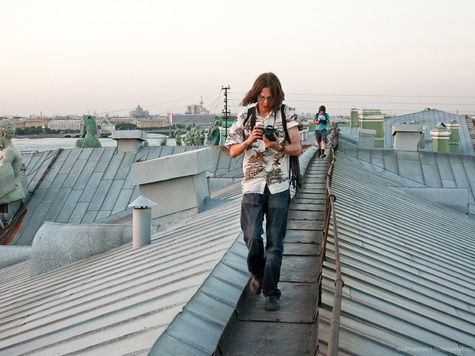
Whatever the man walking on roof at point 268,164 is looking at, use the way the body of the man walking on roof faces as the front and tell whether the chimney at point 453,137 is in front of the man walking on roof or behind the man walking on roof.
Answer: behind

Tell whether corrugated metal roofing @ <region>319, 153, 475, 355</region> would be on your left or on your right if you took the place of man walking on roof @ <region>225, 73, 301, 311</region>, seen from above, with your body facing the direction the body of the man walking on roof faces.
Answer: on your left

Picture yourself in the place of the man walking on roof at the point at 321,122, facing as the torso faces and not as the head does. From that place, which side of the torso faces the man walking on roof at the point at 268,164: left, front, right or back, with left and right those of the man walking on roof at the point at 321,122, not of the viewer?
front

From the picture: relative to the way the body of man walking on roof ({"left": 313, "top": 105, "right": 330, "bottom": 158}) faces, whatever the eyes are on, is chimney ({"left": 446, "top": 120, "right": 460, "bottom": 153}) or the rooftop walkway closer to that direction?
the rooftop walkway

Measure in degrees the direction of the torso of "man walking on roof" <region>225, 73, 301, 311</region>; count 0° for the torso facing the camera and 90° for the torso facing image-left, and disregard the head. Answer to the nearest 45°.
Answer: approximately 0°

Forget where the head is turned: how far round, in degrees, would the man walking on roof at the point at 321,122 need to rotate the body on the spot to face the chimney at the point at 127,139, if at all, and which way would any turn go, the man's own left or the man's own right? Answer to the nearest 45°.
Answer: approximately 135° to the man's own right

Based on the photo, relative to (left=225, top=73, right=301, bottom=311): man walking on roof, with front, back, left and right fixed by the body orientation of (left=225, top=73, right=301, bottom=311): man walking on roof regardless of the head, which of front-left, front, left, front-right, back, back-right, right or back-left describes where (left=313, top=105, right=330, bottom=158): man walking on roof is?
back

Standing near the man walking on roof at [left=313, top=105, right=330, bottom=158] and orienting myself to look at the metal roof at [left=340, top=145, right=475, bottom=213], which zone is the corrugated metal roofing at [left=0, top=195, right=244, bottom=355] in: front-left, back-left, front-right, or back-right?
back-right

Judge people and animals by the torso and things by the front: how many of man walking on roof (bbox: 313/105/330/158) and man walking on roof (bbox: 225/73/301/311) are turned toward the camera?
2

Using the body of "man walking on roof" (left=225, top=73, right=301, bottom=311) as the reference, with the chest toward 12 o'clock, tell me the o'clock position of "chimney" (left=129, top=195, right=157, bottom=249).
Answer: The chimney is roughly at 5 o'clock from the man walking on roof.

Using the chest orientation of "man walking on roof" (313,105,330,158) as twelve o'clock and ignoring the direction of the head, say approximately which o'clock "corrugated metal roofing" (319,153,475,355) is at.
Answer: The corrugated metal roofing is roughly at 12 o'clock from the man walking on roof.

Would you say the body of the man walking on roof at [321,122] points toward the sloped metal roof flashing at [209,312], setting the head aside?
yes
